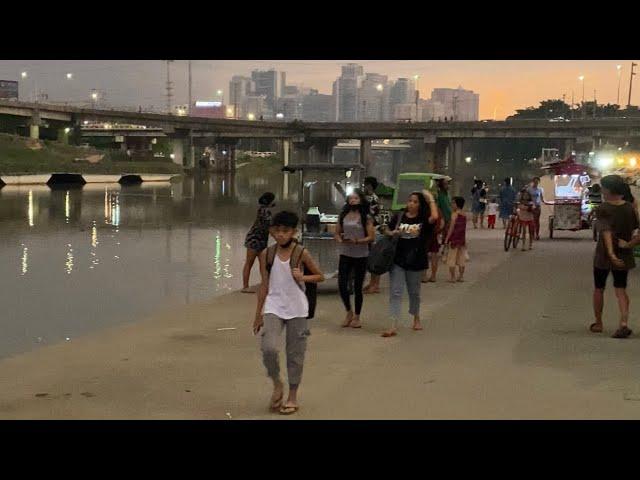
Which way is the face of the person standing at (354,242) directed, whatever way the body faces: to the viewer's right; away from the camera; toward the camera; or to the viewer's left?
toward the camera

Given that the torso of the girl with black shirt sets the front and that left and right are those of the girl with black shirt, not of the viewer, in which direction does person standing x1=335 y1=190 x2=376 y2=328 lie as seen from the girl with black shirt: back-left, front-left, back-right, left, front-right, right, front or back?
right

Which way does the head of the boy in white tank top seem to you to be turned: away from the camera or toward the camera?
toward the camera

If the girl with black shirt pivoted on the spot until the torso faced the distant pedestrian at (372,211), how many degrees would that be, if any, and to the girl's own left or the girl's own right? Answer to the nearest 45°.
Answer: approximately 135° to the girl's own right

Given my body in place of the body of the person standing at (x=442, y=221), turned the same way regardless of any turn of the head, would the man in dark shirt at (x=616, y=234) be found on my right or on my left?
on my left

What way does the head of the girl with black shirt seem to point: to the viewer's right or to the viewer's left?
to the viewer's left

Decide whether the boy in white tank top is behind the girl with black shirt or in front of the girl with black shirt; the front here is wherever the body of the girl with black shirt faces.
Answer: in front
